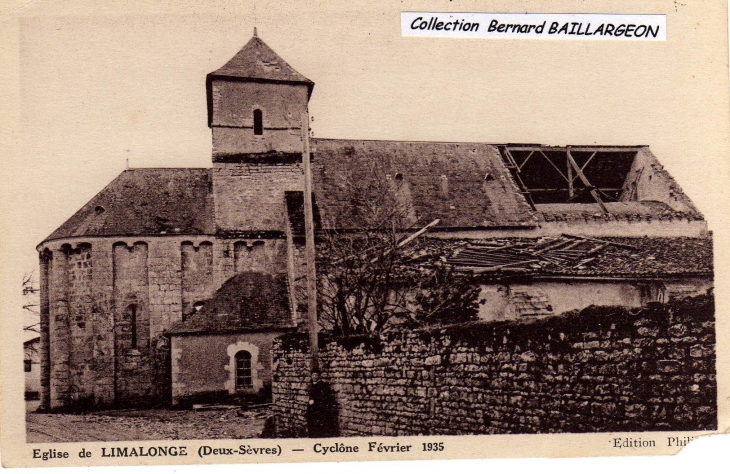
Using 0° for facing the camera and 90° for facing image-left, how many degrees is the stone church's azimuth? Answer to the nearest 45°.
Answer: approximately 270°
